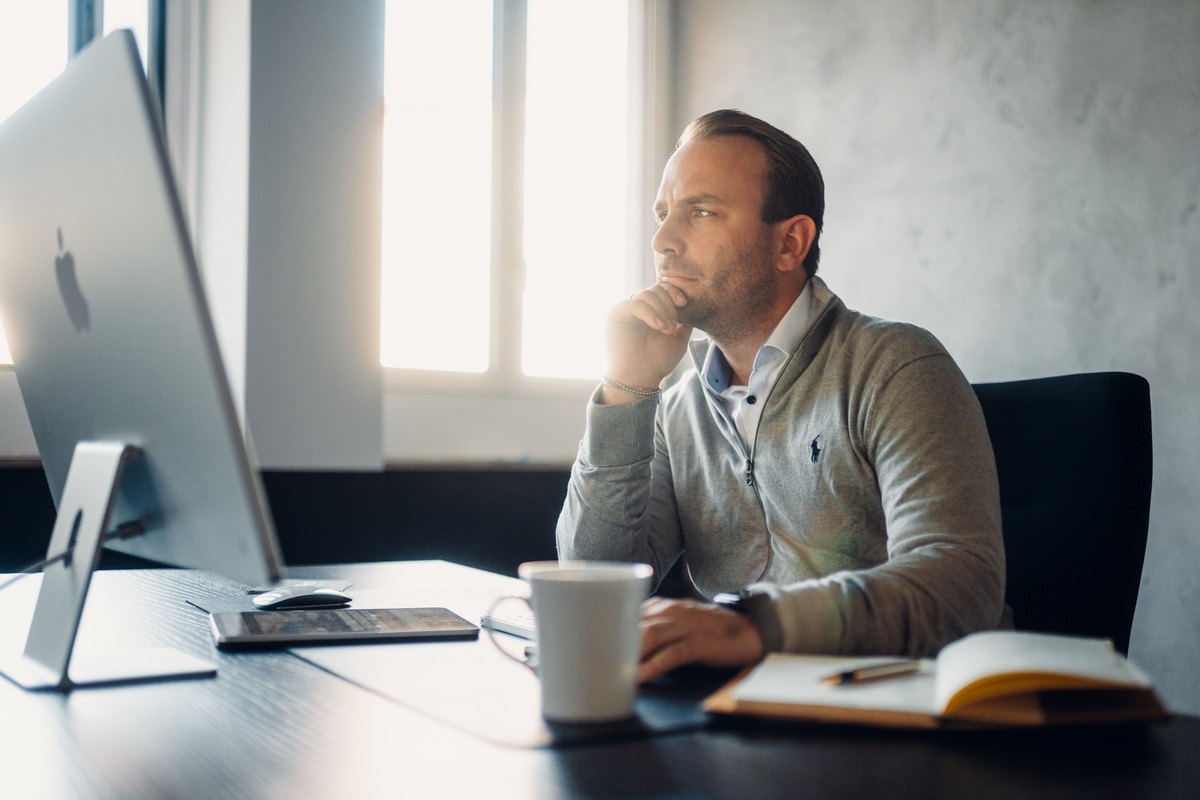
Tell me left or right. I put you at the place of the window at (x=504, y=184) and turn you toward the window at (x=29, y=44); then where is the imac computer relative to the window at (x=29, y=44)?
left

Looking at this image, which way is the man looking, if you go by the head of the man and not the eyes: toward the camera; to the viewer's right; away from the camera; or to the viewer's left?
to the viewer's left

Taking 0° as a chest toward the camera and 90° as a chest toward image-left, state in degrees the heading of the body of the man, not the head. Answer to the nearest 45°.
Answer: approximately 45°

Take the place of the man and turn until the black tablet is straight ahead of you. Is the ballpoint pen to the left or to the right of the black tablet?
left

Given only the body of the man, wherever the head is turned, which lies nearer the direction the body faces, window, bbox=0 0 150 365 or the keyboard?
the keyboard

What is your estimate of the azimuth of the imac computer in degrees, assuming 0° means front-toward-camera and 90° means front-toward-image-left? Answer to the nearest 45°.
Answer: approximately 225°
